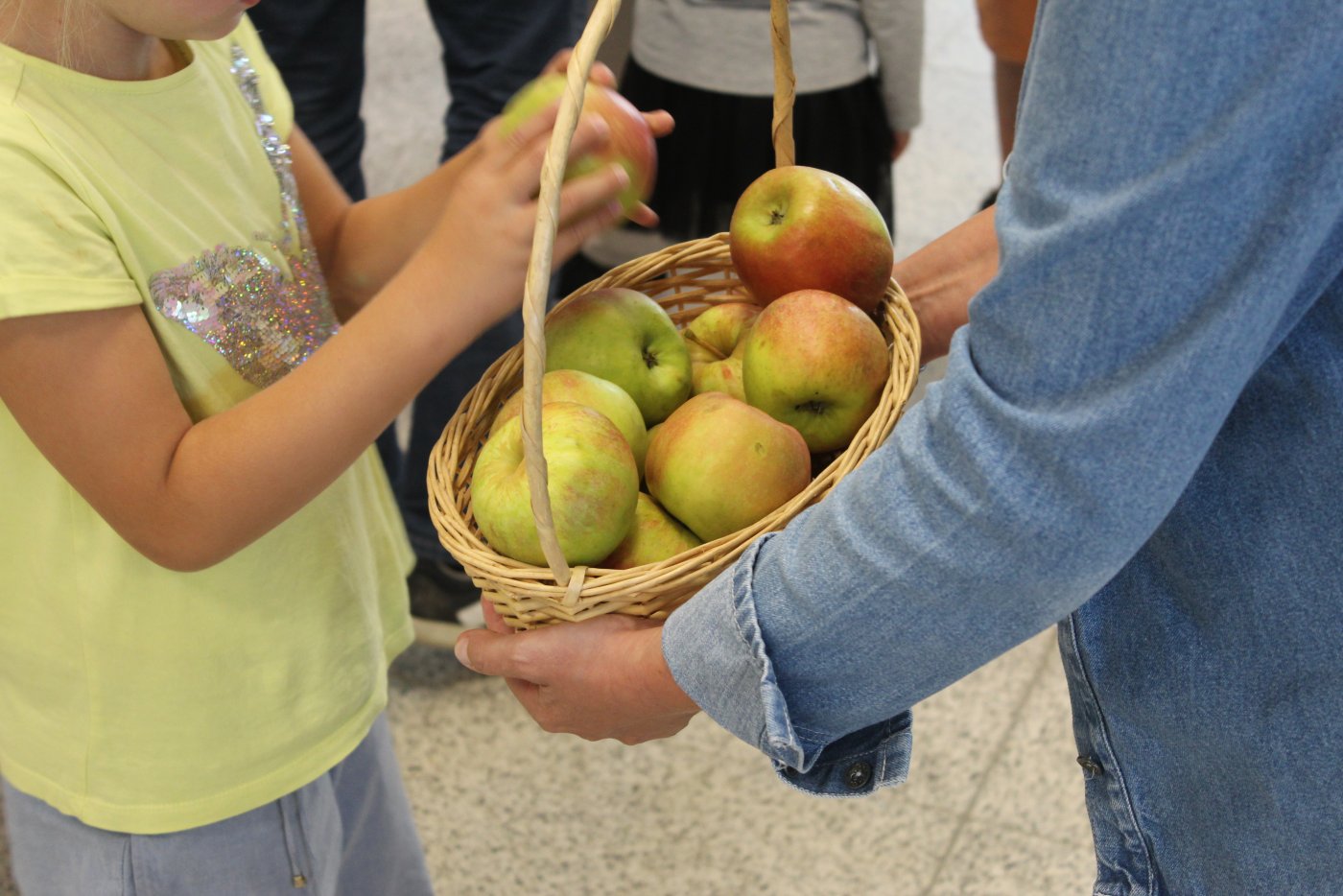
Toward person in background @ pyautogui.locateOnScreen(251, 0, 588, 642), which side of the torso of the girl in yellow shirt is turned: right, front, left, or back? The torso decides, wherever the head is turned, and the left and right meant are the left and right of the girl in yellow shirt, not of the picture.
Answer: left

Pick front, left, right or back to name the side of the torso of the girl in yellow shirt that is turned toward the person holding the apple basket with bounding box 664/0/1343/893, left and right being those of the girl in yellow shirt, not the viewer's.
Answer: front

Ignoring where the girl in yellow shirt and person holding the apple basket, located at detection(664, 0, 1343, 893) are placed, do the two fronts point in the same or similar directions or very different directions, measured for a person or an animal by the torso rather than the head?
very different directions

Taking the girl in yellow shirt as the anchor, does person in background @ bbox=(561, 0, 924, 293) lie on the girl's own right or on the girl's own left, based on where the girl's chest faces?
on the girl's own left

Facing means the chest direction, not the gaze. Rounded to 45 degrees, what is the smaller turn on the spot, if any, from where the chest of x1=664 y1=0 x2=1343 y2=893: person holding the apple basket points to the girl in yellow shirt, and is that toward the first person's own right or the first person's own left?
0° — they already face them

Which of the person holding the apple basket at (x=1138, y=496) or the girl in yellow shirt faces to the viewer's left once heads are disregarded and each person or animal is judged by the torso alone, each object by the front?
the person holding the apple basket

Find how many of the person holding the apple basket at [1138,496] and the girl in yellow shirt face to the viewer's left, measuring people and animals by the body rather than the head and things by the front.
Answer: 1

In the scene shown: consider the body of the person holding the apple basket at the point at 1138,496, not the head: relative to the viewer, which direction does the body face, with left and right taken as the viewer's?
facing to the left of the viewer
